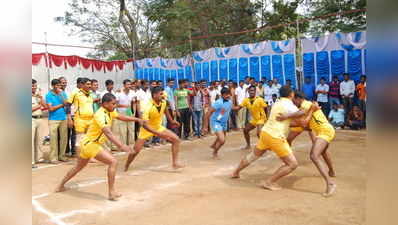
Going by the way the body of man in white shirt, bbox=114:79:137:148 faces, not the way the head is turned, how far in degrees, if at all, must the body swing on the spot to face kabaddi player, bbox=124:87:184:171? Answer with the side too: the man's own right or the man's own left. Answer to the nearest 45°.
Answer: approximately 45° to the man's own right

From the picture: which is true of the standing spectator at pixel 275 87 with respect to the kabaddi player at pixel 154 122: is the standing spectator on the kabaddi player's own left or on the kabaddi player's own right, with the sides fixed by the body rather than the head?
on the kabaddi player's own left

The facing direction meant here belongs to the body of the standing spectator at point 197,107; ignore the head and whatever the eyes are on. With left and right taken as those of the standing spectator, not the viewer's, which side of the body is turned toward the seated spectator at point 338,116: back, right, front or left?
left

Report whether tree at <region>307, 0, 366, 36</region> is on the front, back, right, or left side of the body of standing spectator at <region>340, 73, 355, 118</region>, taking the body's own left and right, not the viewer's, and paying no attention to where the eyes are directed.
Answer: back

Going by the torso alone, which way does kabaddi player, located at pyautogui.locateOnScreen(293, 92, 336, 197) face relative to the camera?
to the viewer's left

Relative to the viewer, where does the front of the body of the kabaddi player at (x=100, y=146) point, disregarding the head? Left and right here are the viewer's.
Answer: facing to the right of the viewer

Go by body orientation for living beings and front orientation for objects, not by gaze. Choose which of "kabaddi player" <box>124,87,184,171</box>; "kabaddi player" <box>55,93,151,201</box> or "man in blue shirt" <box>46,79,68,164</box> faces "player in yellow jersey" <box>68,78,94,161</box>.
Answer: the man in blue shirt

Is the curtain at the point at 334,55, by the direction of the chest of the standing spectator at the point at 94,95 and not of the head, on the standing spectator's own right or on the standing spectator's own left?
on the standing spectator's own left

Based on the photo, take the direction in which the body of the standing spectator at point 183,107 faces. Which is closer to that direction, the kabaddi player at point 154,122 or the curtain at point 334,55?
the kabaddi player

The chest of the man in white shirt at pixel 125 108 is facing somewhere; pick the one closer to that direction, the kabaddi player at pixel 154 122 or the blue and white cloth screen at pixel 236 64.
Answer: the kabaddi player
